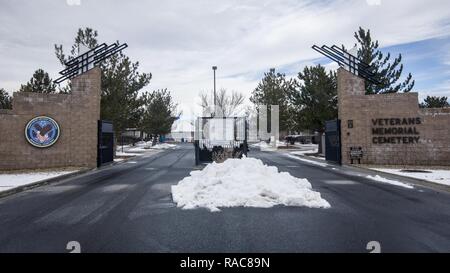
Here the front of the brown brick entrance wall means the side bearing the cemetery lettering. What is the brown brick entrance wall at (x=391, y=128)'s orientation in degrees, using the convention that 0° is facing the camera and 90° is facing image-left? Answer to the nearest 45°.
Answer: approximately 0°

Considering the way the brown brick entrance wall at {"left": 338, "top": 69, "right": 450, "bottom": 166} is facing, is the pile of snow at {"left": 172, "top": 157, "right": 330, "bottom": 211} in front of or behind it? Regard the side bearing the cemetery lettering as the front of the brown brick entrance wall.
in front

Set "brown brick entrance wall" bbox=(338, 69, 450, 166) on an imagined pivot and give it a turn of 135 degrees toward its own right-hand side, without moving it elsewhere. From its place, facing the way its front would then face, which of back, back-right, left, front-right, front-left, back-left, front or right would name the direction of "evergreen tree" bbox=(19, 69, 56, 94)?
front-left

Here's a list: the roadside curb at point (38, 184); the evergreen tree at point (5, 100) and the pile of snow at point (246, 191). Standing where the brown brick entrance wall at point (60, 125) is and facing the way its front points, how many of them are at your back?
1

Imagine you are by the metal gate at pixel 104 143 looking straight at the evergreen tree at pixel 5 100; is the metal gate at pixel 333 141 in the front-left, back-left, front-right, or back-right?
back-right

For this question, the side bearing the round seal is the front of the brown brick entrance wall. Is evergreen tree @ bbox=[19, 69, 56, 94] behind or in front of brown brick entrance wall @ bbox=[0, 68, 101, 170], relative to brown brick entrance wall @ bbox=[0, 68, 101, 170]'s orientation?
behind

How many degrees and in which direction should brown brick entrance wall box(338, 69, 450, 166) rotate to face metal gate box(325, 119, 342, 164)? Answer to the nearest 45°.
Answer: approximately 90° to its right

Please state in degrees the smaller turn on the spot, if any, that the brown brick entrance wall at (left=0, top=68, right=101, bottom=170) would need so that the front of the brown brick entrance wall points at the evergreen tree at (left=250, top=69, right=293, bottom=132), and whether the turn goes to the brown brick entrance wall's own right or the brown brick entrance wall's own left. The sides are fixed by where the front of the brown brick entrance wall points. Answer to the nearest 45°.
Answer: approximately 135° to the brown brick entrance wall's own left

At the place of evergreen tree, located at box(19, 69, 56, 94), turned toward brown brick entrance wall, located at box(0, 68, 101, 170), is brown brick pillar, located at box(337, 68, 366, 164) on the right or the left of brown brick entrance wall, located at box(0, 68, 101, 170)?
left

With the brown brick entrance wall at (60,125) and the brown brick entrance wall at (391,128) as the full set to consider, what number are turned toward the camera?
2

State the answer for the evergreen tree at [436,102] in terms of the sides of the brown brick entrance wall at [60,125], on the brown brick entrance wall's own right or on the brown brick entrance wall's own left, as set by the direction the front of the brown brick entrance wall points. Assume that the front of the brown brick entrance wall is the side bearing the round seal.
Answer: on the brown brick entrance wall's own left

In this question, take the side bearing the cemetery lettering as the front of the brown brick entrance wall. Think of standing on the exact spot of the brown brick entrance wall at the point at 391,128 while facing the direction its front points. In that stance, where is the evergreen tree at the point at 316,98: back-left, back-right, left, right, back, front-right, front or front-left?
back-right

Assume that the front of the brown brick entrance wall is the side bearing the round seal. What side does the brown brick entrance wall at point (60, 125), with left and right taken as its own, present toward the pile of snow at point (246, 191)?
front

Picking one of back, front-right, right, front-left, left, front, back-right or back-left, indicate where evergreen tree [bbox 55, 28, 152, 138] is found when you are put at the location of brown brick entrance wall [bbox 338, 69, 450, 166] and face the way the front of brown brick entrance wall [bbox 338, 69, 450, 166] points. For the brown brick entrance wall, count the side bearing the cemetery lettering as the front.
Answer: right

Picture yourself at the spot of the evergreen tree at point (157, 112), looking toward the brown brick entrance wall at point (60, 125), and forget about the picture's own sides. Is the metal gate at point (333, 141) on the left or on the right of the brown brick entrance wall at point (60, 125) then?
left

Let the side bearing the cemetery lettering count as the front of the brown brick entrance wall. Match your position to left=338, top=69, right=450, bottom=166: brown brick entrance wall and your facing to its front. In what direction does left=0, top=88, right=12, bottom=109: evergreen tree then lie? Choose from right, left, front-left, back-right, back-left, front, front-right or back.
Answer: right

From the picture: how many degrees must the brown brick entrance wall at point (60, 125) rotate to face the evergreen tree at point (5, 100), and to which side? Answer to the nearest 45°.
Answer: approximately 180°
